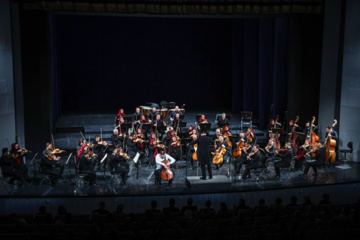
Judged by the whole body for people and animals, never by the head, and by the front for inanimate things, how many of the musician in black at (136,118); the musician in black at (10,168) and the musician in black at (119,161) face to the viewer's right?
2

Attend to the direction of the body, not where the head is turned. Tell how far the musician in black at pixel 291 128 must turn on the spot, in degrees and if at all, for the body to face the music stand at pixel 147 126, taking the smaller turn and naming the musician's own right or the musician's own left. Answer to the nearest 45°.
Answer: approximately 45° to the musician's own right

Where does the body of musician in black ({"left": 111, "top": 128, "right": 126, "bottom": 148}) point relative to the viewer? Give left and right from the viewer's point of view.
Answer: facing the viewer and to the right of the viewer

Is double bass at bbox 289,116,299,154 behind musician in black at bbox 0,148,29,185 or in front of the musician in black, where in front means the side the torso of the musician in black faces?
in front

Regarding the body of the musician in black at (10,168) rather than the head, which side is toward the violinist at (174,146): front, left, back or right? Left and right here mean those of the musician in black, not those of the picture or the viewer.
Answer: front

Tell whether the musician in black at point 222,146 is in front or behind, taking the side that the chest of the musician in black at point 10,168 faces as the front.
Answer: in front

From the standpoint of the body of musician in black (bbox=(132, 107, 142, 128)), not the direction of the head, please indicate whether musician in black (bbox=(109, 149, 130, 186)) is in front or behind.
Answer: in front

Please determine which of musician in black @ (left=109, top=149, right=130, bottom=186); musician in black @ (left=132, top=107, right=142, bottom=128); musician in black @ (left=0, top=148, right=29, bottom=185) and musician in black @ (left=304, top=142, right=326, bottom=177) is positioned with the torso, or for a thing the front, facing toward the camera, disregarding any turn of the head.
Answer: musician in black @ (left=132, top=107, right=142, bottom=128)

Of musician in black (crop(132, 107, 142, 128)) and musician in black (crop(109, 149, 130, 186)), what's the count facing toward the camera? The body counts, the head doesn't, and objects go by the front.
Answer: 1

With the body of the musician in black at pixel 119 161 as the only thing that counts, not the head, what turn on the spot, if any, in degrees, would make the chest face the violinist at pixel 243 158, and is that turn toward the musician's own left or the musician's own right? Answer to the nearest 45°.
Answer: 0° — they already face them

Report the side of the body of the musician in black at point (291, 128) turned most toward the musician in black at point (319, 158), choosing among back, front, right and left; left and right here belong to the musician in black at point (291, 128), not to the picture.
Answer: left

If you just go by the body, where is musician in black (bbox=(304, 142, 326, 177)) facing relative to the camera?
to the viewer's left

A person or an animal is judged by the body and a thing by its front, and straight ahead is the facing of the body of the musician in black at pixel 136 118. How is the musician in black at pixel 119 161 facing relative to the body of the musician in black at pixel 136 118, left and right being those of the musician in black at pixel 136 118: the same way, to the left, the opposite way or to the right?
to the left
